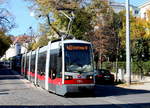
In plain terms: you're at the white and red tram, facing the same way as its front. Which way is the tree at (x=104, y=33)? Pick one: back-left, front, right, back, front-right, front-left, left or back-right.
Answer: back-left

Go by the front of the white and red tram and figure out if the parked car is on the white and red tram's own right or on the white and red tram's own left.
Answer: on the white and red tram's own left

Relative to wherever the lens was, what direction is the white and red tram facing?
facing the viewer and to the right of the viewer

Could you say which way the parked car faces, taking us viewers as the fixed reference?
facing away from the viewer and to the left of the viewer
